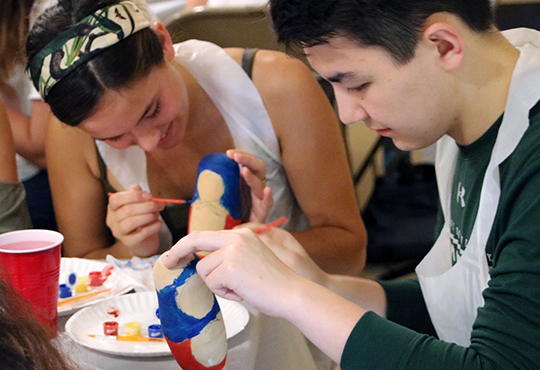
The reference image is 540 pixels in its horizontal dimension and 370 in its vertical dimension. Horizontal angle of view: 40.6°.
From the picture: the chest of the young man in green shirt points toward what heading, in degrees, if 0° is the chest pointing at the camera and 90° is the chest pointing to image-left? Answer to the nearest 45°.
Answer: approximately 90°

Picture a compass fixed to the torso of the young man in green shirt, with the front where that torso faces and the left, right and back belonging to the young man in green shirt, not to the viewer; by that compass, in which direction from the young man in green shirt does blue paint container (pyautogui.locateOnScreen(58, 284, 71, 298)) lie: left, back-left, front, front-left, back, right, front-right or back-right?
front

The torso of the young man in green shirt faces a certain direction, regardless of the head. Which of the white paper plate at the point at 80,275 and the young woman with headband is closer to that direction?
the white paper plate

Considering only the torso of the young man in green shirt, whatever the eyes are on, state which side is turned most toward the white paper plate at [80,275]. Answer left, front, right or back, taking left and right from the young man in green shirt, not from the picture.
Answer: front
